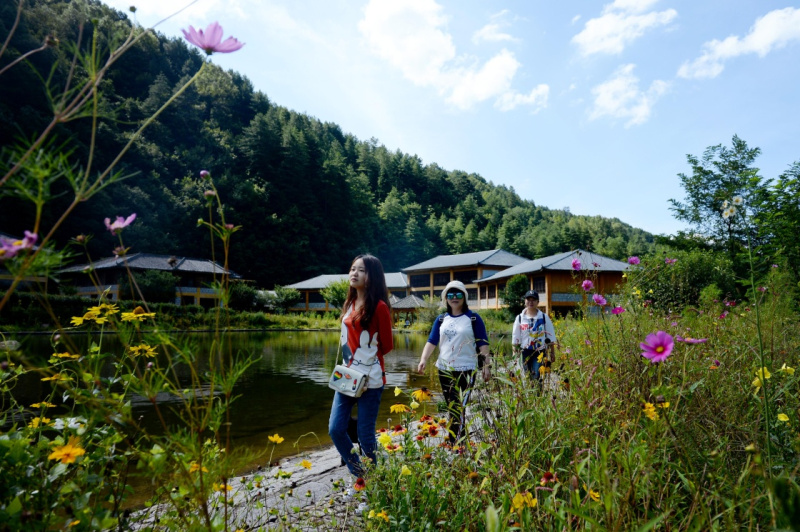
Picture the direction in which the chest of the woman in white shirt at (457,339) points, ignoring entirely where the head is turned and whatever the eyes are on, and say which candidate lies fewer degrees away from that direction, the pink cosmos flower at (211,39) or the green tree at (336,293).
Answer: the pink cosmos flower

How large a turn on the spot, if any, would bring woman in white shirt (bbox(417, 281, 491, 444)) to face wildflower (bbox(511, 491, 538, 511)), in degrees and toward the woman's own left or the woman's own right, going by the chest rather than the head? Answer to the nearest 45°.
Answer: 0° — they already face it

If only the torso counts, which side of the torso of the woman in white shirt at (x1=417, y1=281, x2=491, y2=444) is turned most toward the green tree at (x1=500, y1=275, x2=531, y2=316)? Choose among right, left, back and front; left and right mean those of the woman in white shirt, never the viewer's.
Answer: back

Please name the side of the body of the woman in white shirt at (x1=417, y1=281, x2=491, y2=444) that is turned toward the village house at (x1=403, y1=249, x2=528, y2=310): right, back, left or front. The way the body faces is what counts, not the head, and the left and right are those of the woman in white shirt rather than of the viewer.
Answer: back

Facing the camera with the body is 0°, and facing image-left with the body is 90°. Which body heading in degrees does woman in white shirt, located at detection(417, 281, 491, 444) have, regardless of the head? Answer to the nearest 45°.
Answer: approximately 0°

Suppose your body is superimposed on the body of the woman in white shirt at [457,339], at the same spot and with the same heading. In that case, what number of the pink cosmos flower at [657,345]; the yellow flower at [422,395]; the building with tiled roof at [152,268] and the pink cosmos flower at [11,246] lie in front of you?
3

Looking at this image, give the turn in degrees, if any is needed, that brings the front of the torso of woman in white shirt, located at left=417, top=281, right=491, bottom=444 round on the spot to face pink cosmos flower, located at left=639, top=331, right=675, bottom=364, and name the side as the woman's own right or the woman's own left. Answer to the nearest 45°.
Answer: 0° — they already face it

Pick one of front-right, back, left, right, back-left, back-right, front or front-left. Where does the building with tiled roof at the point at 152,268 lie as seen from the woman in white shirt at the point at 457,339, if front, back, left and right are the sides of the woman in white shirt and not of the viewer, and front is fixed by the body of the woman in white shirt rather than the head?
back-right

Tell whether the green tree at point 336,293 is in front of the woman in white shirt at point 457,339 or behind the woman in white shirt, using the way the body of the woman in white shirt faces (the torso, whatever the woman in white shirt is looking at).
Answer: behind

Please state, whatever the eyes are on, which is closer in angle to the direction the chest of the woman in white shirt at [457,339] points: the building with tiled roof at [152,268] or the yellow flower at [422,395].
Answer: the yellow flower
